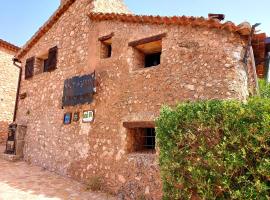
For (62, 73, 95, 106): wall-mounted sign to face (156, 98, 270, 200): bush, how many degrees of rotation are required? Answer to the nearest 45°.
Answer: approximately 90° to its left

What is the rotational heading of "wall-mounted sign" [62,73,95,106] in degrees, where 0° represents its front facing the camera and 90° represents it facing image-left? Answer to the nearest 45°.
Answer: approximately 45°

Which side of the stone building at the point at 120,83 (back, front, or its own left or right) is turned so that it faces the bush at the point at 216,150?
left

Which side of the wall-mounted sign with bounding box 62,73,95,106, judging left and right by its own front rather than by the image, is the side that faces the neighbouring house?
right

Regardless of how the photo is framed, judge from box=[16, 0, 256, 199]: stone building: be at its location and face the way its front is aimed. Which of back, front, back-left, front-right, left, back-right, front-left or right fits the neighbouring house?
right
